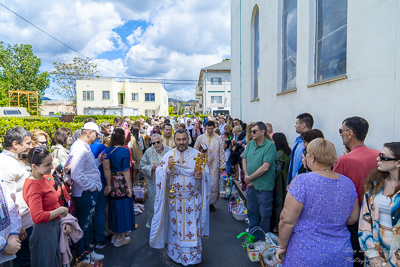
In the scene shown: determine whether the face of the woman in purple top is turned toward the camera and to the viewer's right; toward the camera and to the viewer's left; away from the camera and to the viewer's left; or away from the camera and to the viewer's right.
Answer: away from the camera and to the viewer's left

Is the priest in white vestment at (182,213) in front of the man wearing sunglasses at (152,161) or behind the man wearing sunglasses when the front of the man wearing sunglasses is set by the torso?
in front

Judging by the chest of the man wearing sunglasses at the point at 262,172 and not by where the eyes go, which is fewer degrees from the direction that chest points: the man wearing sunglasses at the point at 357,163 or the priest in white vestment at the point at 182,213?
the priest in white vestment

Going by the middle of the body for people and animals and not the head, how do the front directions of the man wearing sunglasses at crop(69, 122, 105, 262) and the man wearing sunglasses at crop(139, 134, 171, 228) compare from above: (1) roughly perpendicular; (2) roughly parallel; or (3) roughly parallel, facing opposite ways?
roughly perpendicular

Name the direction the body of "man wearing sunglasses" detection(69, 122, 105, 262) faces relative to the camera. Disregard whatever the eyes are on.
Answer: to the viewer's right

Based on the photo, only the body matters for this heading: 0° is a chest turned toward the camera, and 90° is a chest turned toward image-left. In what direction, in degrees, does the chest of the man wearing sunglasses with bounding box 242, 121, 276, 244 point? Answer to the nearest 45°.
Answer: approximately 45°

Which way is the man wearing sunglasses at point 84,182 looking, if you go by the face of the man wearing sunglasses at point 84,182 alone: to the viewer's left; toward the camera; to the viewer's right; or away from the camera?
to the viewer's right

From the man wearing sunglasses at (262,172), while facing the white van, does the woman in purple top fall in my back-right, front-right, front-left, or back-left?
back-left

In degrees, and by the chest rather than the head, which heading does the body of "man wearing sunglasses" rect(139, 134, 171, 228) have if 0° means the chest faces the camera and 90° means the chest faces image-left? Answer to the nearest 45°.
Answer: approximately 0°

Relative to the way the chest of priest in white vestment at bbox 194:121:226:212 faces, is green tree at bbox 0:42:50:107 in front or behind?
behind

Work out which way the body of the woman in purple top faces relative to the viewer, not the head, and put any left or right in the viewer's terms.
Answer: facing away from the viewer

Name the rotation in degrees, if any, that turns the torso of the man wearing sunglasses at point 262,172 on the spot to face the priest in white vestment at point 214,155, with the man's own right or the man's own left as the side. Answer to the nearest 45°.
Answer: approximately 90° to the man's own right

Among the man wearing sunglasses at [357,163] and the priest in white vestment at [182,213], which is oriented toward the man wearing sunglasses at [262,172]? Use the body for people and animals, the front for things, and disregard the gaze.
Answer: the man wearing sunglasses at [357,163]
